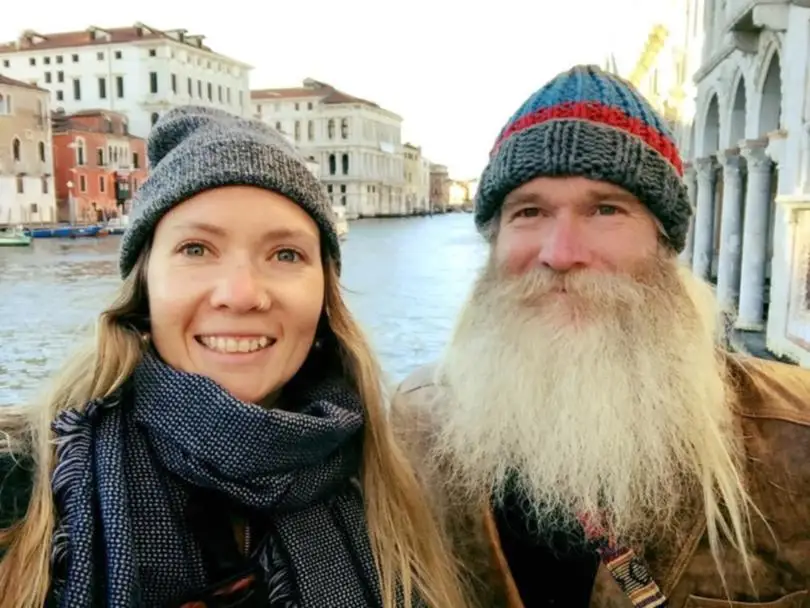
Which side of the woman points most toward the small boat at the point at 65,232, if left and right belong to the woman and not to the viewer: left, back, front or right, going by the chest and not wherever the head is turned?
back

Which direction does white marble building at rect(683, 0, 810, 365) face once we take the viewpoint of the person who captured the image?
facing to the left of the viewer

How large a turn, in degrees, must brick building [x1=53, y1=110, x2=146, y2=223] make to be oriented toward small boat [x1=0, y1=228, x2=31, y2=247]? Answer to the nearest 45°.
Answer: approximately 45° to its right

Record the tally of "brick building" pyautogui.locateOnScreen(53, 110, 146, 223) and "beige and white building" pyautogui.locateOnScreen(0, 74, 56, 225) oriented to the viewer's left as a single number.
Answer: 0

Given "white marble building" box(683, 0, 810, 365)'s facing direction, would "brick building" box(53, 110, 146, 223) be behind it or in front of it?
in front

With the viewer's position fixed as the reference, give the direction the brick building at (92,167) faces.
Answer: facing the viewer and to the right of the viewer

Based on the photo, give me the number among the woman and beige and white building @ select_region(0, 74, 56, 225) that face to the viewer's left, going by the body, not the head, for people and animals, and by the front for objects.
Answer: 0

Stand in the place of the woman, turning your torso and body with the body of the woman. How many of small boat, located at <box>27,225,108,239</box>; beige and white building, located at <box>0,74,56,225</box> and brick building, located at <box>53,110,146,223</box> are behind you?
3

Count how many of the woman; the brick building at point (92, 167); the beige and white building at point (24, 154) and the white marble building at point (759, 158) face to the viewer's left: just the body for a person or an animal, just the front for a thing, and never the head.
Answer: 1

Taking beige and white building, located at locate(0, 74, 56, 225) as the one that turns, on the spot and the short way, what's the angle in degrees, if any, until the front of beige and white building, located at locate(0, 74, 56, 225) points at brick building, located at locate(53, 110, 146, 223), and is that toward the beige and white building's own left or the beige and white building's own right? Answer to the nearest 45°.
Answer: approximately 90° to the beige and white building's own left
